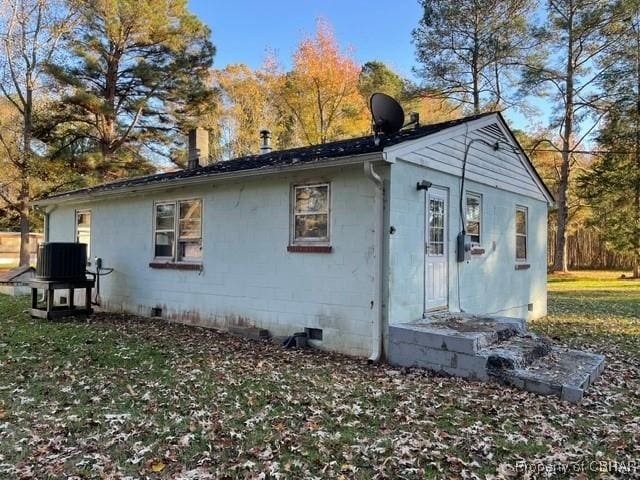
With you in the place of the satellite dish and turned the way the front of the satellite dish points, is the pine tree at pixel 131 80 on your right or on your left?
on your left

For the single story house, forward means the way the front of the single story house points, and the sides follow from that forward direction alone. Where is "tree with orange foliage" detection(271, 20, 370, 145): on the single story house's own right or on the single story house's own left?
on the single story house's own left

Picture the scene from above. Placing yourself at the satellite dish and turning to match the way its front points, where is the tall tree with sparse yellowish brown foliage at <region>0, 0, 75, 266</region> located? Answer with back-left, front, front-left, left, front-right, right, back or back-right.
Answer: left

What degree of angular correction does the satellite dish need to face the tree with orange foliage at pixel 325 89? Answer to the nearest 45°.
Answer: approximately 45° to its left

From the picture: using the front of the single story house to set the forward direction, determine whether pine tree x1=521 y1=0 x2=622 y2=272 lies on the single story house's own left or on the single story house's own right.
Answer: on the single story house's own left

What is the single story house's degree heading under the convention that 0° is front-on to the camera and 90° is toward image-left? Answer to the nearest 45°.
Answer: approximately 315°
